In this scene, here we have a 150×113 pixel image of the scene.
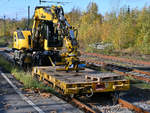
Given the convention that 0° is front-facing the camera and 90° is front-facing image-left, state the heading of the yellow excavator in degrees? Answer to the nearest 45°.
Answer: approximately 315°
